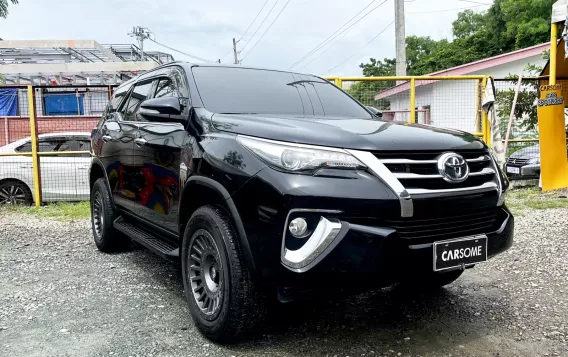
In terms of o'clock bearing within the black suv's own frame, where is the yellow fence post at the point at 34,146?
The yellow fence post is roughly at 6 o'clock from the black suv.

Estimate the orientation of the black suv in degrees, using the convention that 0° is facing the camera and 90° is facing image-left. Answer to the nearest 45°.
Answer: approximately 315°

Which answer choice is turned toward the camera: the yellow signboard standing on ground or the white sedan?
the yellow signboard standing on ground

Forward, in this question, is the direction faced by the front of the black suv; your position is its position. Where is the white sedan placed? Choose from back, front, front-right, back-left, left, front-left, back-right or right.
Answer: back

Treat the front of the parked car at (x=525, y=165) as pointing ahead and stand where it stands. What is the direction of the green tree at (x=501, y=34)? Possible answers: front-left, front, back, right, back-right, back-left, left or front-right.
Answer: back-right

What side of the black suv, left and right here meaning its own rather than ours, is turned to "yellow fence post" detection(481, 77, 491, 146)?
left

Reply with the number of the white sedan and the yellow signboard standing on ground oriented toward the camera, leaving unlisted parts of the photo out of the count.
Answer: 1

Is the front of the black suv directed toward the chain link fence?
no

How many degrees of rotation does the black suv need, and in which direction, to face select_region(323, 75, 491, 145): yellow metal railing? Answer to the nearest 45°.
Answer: approximately 90° to its left

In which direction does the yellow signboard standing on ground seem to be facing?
toward the camera

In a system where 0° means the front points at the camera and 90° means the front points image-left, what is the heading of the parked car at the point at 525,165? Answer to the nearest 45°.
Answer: approximately 45°

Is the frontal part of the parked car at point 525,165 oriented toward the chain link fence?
yes
